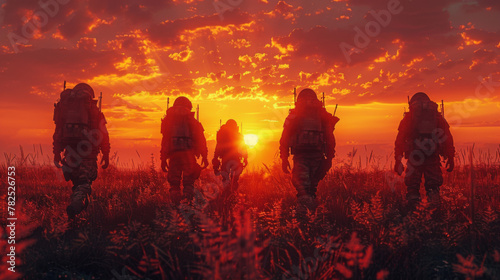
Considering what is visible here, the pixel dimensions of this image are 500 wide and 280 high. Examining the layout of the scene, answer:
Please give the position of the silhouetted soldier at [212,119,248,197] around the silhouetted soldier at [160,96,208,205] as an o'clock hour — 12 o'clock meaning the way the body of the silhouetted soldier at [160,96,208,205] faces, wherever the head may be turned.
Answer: the silhouetted soldier at [212,119,248,197] is roughly at 1 o'clock from the silhouetted soldier at [160,96,208,205].

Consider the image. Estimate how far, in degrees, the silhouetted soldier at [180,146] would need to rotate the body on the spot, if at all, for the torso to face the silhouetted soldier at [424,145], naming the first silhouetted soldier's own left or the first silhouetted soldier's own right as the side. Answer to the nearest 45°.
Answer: approximately 90° to the first silhouetted soldier's own right

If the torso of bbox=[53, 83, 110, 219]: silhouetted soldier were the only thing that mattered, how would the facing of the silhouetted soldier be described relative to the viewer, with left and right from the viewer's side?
facing away from the viewer

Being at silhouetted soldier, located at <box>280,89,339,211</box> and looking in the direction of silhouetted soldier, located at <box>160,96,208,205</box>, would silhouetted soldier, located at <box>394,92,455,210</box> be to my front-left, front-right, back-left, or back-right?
back-right

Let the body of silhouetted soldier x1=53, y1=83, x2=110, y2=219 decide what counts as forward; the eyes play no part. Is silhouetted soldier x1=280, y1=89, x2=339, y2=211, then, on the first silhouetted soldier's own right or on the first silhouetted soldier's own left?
on the first silhouetted soldier's own right

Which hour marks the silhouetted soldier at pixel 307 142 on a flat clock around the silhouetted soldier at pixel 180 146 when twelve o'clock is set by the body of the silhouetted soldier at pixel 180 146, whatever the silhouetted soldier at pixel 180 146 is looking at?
the silhouetted soldier at pixel 307 142 is roughly at 4 o'clock from the silhouetted soldier at pixel 180 146.

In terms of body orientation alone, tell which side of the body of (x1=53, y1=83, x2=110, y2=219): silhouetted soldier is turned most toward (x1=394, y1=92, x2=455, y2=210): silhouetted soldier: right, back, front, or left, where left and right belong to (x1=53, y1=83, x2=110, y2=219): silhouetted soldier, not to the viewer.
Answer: right

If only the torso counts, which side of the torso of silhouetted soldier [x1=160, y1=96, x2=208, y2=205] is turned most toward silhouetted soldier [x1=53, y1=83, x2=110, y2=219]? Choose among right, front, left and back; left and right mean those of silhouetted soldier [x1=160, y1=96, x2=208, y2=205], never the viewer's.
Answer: left

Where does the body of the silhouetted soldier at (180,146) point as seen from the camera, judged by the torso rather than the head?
away from the camera

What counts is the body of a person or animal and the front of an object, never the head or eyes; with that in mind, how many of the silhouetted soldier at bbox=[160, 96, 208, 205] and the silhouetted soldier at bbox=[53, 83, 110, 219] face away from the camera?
2
